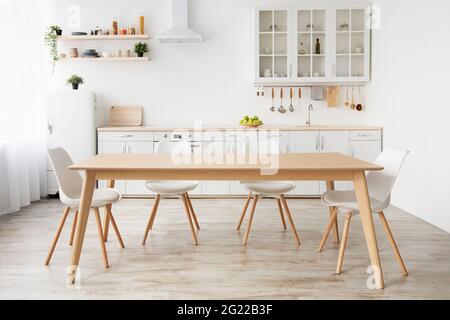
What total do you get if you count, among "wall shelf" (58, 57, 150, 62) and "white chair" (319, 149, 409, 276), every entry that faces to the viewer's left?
1

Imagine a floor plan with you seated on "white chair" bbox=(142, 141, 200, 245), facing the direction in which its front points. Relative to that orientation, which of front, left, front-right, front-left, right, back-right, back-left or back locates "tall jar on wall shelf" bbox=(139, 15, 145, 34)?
back

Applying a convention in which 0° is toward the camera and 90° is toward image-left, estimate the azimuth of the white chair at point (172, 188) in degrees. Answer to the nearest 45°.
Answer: approximately 0°

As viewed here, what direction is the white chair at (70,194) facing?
to the viewer's right

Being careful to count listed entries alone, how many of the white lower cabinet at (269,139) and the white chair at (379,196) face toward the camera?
1

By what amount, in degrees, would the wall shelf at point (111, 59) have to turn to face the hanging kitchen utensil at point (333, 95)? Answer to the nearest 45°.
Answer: approximately 90° to its left

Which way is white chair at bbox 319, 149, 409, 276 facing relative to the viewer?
to the viewer's left
